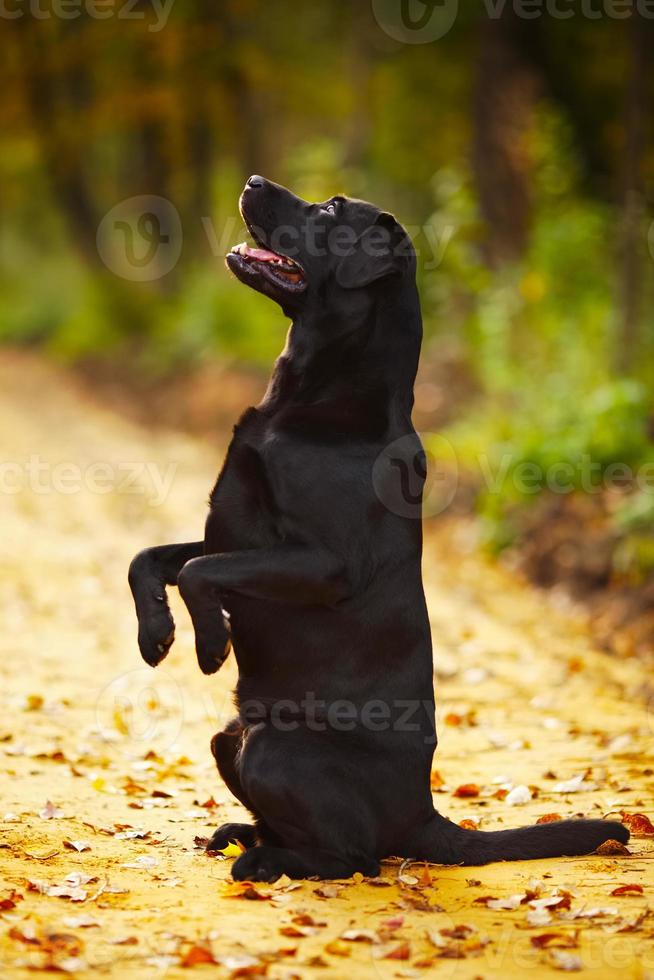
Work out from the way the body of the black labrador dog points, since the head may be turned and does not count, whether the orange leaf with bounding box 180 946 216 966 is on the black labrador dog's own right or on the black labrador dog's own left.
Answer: on the black labrador dog's own left

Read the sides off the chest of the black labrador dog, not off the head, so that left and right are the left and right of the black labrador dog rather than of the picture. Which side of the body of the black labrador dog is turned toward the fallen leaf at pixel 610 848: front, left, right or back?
back

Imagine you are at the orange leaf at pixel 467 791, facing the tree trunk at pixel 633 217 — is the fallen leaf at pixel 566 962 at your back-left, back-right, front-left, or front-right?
back-right

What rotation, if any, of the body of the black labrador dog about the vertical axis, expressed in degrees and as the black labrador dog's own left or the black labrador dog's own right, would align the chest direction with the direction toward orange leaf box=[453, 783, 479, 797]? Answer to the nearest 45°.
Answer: approximately 90° to the black labrador dog's own right

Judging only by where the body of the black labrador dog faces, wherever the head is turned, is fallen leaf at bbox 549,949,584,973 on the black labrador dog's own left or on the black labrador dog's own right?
on the black labrador dog's own left

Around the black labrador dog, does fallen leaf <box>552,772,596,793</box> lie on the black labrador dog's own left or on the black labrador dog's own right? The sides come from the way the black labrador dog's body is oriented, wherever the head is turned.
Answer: on the black labrador dog's own right

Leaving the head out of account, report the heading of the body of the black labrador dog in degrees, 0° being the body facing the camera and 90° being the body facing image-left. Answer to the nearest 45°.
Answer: approximately 90°

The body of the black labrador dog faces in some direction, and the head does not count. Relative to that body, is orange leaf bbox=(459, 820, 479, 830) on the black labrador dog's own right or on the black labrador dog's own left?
on the black labrador dog's own right
